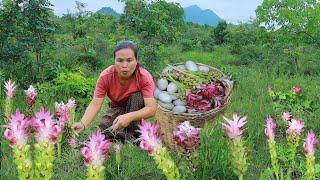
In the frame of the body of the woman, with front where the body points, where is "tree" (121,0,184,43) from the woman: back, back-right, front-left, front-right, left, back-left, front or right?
back

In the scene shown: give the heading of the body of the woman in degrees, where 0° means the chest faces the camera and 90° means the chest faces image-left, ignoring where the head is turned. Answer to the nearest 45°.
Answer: approximately 0°

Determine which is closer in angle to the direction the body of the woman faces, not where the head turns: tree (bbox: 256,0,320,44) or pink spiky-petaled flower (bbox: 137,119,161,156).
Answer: the pink spiky-petaled flower

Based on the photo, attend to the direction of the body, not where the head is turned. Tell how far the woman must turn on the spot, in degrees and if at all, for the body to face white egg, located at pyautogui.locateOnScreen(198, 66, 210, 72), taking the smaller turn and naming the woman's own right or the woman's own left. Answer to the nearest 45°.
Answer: approximately 90° to the woman's own left

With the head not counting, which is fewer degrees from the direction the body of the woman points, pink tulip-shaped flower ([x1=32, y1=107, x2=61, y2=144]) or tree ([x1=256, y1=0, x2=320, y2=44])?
the pink tulip-shaped flower

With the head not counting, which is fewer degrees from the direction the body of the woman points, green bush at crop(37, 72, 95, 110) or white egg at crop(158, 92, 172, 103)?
the white egg

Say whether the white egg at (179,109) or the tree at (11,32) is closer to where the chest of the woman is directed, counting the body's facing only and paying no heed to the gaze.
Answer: the white egg

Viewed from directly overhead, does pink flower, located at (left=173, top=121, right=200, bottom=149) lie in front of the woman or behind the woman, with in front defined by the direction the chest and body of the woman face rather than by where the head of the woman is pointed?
in front

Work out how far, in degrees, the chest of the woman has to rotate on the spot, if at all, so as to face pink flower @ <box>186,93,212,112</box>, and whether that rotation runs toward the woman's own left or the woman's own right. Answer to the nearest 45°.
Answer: approximately 45° to the woman's own left

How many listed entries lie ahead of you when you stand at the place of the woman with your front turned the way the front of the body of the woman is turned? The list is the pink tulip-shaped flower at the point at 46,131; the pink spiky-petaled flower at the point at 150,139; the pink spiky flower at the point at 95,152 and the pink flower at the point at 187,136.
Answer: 4
